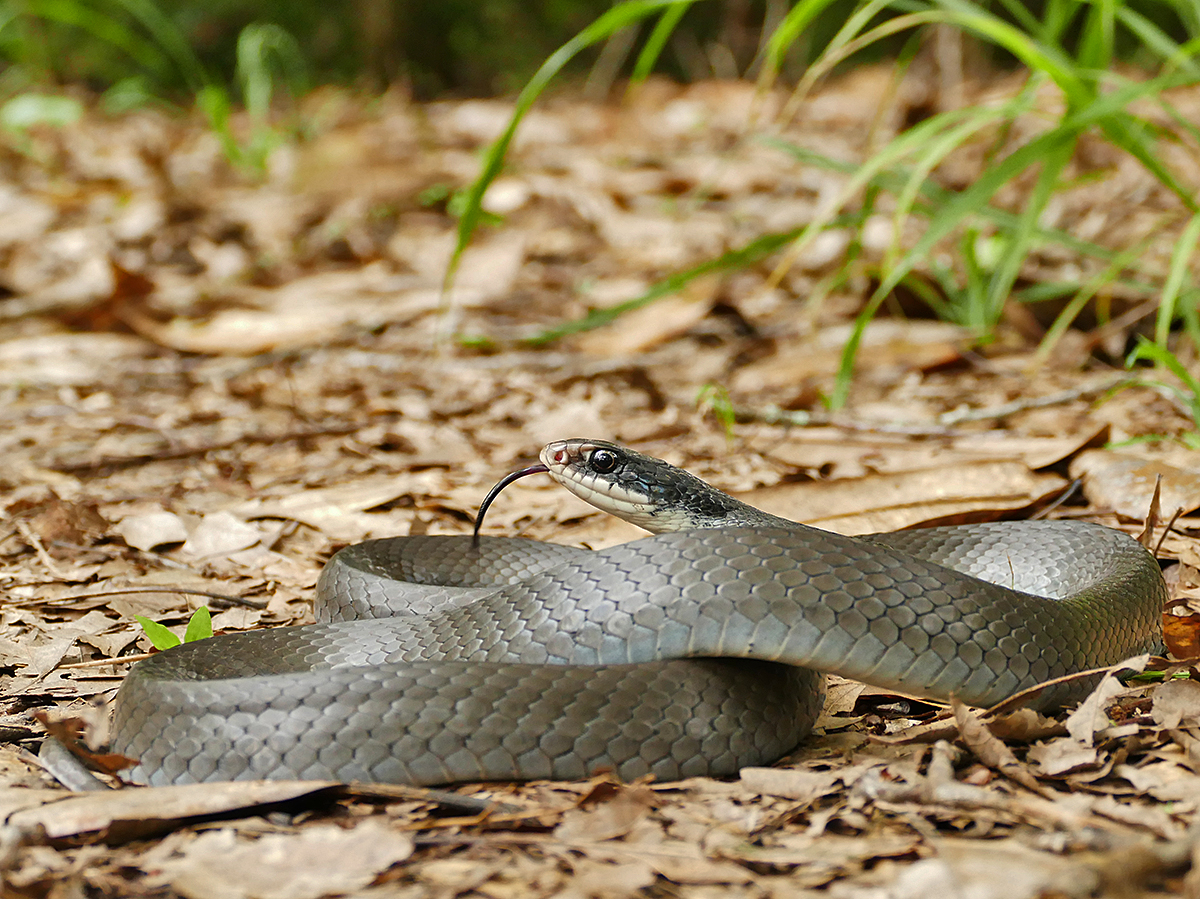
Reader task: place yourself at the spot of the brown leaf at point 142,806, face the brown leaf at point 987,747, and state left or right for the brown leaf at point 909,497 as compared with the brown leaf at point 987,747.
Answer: left

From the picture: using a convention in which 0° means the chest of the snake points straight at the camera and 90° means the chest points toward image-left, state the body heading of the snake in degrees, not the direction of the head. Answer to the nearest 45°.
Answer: approximately 90°

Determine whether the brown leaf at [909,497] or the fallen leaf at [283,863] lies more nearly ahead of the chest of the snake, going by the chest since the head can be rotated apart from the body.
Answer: the fallen leaf

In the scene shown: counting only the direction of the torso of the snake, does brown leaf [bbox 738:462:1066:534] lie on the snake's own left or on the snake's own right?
on the snake's own right
